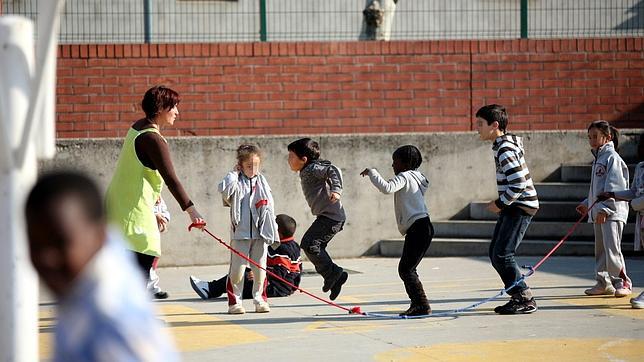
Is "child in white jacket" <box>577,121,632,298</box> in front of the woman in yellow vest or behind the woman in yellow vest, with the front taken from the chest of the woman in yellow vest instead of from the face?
in front

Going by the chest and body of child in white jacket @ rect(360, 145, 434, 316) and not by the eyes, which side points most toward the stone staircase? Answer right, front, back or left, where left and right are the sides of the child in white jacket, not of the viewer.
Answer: right

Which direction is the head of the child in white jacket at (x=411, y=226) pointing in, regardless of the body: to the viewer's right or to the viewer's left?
to the viewer's left

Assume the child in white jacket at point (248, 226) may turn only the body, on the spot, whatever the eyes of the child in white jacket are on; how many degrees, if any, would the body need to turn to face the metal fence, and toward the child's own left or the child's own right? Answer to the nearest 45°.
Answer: approximately 180°

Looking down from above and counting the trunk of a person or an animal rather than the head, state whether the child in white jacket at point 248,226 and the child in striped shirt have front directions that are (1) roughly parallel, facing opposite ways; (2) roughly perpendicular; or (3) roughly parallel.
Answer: roughly perpendicular

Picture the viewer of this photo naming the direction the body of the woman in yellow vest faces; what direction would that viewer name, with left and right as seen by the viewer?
facing to the right of the viewer

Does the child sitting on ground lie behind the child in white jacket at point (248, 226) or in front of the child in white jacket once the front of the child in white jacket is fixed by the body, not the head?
behind

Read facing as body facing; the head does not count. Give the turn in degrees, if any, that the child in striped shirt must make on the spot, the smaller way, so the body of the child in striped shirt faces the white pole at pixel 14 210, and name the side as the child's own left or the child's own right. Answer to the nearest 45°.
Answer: approximately 45° to the child's own left

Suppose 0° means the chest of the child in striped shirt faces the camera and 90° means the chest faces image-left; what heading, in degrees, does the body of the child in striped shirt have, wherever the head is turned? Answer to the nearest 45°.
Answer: approximately 90°

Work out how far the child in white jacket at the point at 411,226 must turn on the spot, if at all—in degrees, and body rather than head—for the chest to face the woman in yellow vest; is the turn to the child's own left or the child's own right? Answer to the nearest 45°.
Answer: approximately 45° to the child's own left

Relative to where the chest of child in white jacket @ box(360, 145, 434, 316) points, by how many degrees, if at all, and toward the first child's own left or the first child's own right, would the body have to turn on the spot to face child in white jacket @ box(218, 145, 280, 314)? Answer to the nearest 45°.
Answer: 0° — they already face them

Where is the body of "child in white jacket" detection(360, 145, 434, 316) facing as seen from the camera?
to the viewer's left
